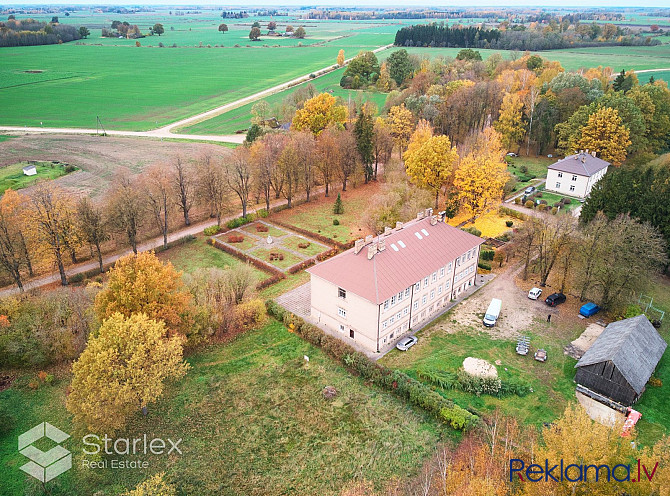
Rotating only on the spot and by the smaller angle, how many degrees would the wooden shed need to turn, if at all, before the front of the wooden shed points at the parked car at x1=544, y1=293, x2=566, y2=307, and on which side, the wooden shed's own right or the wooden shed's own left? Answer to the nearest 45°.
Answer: approximately 90° to the wooden shed's own right

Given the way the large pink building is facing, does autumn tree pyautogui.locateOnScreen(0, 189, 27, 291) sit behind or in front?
behind

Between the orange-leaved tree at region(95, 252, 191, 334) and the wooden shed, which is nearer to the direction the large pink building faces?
the wooden shed

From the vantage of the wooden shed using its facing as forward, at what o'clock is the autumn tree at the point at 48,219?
The autumn tree is roughly at 1 o'clock from the wooden shed.

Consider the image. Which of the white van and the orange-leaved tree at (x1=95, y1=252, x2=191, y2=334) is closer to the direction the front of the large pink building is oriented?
the white van

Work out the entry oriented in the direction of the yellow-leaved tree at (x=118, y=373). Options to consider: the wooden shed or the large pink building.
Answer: the wooden shed

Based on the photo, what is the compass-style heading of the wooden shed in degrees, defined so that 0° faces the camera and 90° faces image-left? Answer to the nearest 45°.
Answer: approximately 45°

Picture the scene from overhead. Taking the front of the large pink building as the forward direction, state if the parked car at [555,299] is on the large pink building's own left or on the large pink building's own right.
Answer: on the large pink building's own left

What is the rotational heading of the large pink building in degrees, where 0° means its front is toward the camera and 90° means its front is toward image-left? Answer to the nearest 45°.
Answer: approximately 315°

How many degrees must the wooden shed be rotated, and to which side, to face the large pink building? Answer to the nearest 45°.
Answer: approximately 45° to its right
